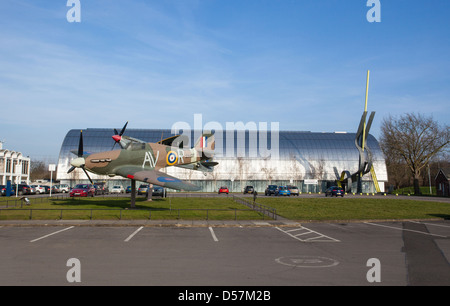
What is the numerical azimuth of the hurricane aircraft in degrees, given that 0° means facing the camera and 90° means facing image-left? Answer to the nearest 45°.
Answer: approximately 45°
